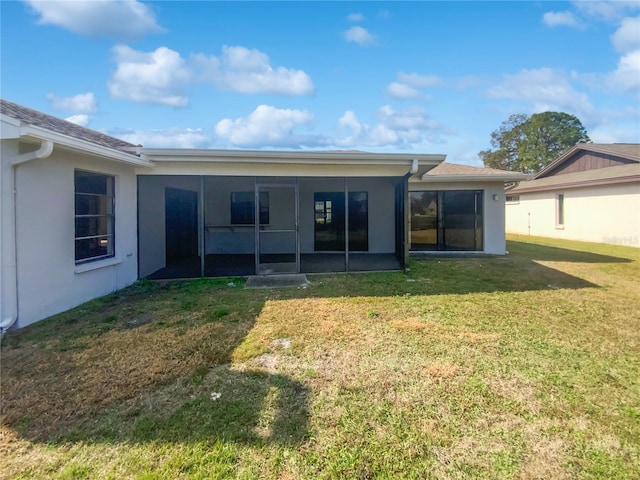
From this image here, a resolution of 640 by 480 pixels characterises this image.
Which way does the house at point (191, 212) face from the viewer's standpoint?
away from the camera

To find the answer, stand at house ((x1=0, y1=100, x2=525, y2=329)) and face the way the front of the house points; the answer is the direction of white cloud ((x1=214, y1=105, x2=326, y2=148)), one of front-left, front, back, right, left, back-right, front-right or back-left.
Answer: front

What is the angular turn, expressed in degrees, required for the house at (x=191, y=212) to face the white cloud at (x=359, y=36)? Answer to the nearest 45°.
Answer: approximately 45° to its right

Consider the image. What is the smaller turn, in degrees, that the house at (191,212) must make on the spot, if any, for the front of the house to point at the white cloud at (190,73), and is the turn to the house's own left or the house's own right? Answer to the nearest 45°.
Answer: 0° — it already faces it

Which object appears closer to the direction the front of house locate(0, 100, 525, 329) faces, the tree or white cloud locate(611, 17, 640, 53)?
the tree

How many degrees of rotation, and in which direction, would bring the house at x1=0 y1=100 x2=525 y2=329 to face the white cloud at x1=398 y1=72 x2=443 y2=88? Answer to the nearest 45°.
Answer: approximately 45° to its right
